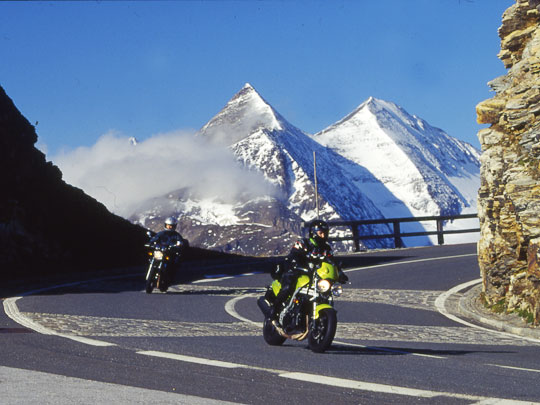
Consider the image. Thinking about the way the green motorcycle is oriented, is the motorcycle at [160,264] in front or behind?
behind

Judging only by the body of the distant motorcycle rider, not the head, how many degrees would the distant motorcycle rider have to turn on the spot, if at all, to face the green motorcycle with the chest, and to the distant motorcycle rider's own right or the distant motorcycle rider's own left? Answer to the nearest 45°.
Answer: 0° — they already face it

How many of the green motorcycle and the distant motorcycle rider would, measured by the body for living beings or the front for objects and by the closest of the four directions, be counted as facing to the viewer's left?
0

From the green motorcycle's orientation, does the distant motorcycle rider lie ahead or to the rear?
to the rear

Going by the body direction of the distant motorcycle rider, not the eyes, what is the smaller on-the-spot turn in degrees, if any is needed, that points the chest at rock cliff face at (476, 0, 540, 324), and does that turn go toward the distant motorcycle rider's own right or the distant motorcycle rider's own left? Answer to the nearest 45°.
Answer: approximately 45° to the distant motorcycle rider's own left

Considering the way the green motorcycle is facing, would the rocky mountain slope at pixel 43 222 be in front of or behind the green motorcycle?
behind

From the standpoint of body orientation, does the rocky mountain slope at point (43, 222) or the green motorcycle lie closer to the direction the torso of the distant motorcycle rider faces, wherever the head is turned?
the green motorcycle

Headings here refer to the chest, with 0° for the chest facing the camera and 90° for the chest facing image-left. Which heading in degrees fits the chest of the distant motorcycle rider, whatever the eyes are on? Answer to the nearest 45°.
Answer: approximately 0°

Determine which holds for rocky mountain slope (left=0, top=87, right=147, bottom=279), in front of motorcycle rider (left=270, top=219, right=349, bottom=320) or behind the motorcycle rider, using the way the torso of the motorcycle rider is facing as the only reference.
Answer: behind

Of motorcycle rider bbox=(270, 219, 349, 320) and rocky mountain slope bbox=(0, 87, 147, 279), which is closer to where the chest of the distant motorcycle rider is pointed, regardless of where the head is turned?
the motorcycle rider

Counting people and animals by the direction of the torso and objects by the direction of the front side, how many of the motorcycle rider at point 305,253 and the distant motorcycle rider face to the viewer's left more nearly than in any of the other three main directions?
0
